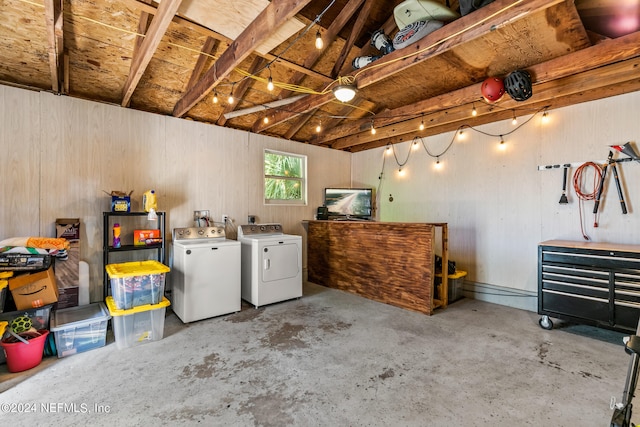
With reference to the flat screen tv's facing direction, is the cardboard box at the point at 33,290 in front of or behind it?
in front

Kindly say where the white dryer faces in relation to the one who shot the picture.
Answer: facing the viewer and to the right of the viewer

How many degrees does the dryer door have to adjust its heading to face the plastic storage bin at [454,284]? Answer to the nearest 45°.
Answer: approximately 45° to its left

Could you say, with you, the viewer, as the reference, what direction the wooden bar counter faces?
facing the viewer and to the left of the viewer

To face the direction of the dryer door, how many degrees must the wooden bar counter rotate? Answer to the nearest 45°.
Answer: approximately 45° to its right

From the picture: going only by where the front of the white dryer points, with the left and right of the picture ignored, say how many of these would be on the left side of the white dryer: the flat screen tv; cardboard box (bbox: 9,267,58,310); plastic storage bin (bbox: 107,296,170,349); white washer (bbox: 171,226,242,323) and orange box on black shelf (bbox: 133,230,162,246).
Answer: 1

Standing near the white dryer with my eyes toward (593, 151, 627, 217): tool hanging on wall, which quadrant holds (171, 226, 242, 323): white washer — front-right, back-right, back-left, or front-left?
back-right

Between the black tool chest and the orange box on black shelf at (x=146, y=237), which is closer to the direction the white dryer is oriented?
the black tool chest

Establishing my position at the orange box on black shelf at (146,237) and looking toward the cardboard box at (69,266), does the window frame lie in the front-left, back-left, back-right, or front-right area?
back-right

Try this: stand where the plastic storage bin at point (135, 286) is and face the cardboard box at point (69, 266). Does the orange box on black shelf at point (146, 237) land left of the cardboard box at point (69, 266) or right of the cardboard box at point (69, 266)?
right
